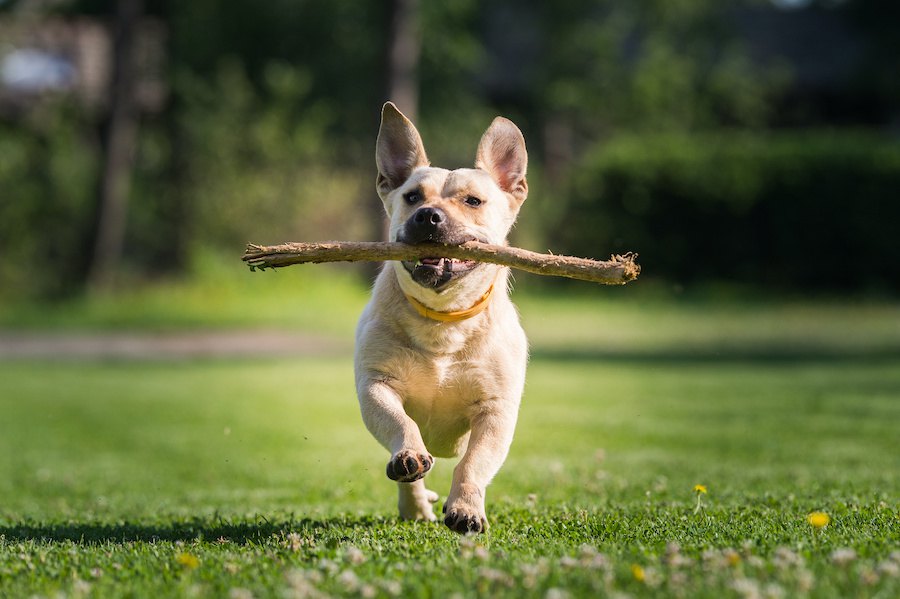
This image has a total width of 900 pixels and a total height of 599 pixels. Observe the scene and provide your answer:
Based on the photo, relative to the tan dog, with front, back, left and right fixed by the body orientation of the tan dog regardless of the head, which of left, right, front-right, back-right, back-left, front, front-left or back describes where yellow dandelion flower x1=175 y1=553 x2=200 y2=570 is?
front-right

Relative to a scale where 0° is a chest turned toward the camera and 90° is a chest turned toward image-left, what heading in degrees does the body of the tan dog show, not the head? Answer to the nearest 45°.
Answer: approximately 0°

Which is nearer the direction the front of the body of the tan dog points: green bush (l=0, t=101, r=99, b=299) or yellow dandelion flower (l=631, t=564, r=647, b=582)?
the yellow dandelion flower

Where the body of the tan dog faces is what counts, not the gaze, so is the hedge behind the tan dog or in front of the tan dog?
behind

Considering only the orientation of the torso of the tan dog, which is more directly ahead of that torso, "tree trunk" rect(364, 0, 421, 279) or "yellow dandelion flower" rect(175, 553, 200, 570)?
the yellow dandelion flower

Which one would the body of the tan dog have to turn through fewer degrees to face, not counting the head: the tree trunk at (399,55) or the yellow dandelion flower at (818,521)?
the yellow dandelion flower

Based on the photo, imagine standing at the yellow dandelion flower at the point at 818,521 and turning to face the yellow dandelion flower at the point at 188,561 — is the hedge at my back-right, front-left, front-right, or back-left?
back-right

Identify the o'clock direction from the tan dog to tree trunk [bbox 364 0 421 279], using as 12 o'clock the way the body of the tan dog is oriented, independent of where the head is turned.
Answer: The tree trunk is roughly at 6 o'clock from the tan dog.

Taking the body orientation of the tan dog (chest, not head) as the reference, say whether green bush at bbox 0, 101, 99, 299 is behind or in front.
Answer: behind

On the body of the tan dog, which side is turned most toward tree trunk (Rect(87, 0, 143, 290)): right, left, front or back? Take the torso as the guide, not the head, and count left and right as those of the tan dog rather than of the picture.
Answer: back
